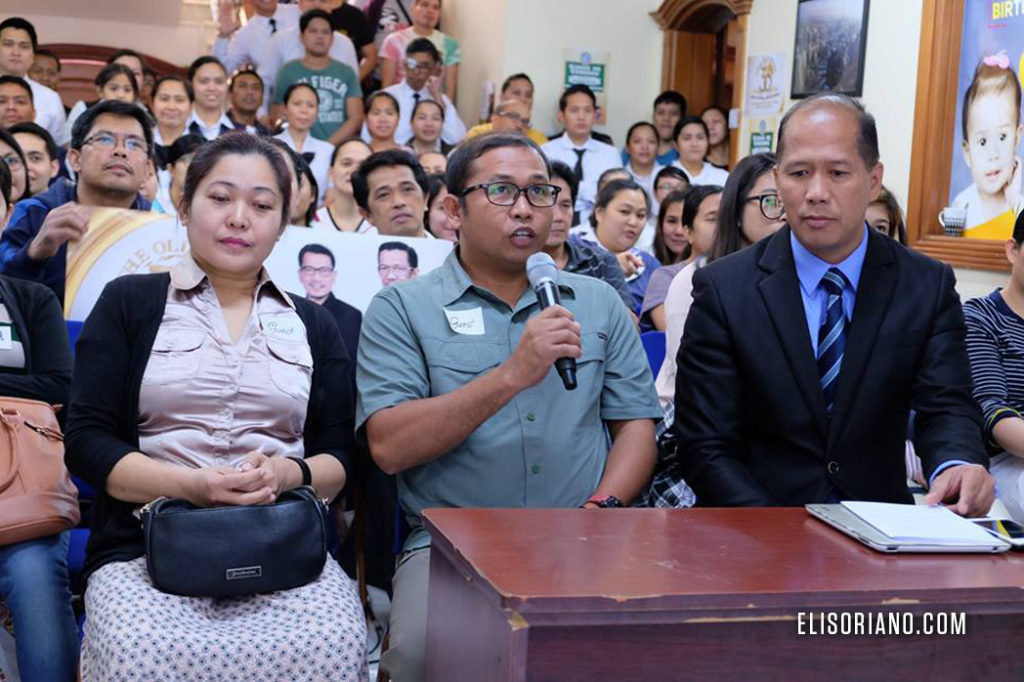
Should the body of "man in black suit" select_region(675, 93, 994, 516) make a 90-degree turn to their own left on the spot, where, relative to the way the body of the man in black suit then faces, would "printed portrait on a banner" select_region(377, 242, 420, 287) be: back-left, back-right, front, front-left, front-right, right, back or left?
back-left

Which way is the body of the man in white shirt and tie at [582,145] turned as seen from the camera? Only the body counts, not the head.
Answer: toward the camera

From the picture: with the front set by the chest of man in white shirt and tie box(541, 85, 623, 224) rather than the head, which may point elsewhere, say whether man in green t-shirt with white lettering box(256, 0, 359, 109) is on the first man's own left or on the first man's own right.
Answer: on the first man's own right

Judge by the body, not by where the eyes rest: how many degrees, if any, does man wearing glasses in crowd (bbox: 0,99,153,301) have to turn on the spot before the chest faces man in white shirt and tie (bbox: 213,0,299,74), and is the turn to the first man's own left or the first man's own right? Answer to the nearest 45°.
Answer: approximately 135° to the first man's own left

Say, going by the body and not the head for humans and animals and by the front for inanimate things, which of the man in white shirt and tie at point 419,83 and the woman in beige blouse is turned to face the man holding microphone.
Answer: the man in white shirt and tie

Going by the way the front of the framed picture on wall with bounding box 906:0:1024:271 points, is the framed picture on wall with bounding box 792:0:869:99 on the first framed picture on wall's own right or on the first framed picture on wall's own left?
on the first framed picture on wall's own right

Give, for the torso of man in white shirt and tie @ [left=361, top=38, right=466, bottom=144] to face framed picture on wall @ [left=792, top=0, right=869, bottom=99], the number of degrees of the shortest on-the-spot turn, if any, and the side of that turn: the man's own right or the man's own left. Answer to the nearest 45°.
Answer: approximately 45° to the man's own left

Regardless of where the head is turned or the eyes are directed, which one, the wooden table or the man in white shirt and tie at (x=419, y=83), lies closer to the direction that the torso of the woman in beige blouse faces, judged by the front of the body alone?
the wooden table

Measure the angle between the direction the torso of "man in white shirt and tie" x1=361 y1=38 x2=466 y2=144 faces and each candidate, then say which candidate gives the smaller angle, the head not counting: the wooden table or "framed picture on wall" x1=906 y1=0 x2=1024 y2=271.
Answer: the wooden table

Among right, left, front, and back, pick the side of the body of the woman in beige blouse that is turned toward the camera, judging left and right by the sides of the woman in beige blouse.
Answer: front

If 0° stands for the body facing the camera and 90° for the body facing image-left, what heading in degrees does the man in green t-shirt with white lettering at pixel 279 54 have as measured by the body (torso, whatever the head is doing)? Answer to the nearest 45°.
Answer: approximately 0°

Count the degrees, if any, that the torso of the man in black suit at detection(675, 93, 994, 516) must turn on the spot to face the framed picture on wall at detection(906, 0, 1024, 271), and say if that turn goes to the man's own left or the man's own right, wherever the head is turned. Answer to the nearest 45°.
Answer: approximately 180°

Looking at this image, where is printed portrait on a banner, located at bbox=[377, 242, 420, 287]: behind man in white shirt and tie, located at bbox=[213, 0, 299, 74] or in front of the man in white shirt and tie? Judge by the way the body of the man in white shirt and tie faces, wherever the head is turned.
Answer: in front

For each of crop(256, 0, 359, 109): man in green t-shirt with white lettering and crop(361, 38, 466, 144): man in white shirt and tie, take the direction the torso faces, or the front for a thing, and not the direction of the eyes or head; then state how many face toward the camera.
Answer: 2

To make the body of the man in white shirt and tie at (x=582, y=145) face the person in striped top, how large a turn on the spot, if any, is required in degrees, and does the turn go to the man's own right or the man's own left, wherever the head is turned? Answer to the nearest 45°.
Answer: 0° — they already face them
